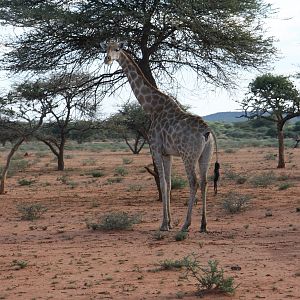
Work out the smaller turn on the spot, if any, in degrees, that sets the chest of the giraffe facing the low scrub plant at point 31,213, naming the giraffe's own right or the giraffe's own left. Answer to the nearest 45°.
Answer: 0° — it already faces it

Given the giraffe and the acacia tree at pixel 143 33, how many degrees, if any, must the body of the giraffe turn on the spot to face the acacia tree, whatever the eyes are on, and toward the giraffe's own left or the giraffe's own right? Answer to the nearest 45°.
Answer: approximately 45° to the giraffe's own right

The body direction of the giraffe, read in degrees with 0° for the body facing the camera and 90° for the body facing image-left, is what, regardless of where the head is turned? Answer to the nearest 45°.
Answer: approximately 135°

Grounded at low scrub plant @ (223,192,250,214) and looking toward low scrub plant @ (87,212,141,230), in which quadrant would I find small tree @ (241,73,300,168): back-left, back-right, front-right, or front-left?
back-right

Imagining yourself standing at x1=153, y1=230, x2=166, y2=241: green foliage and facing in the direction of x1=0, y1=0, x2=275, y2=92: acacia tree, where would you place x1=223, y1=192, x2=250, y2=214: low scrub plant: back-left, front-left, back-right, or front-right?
front-right

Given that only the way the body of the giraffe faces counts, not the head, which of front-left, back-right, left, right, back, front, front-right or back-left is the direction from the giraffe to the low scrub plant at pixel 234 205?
right

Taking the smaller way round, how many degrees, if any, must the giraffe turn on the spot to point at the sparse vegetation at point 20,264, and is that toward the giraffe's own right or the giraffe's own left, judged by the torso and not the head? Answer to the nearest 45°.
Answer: approximately 90° to the giraffe's own left

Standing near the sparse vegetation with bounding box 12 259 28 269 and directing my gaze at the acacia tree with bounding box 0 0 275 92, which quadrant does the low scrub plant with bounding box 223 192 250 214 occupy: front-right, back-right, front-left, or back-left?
front-right

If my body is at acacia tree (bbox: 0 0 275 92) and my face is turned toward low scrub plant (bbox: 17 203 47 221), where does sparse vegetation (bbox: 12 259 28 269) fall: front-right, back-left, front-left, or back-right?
front-left

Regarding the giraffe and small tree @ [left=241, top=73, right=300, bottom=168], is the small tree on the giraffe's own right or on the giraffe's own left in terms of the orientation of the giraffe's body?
on the giraffe's own right

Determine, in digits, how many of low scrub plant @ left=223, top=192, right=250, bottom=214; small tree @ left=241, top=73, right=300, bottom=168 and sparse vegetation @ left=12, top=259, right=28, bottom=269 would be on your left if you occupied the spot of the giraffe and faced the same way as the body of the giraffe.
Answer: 1
